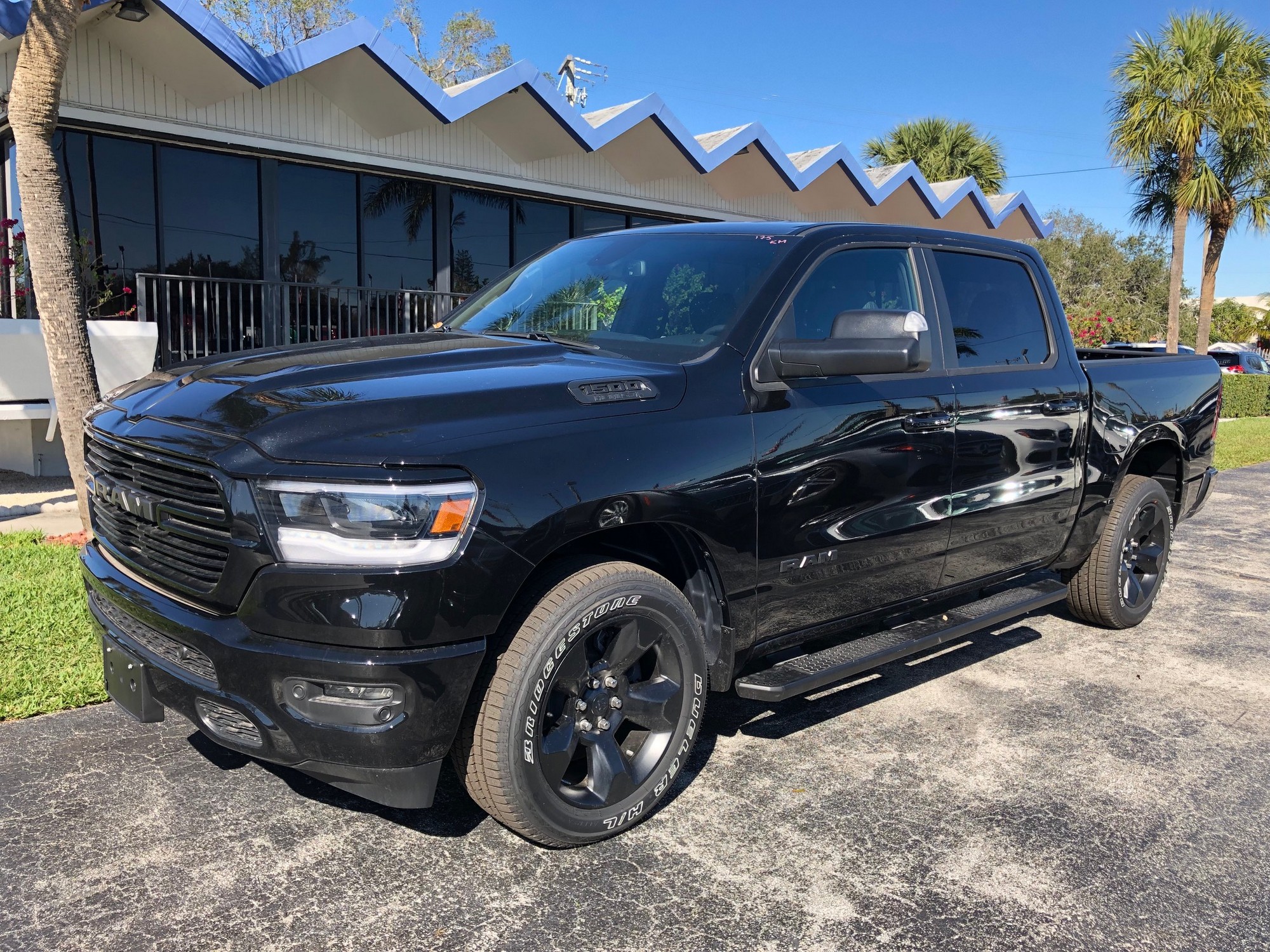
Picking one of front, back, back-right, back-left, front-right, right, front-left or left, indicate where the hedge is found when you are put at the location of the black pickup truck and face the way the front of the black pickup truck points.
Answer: back

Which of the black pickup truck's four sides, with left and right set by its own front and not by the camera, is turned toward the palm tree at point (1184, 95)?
back

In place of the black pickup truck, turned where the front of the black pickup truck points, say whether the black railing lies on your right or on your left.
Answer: on your right

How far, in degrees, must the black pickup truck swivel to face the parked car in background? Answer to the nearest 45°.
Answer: approximately 180°

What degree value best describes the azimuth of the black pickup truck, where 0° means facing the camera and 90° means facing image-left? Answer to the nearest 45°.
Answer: approximately 45°

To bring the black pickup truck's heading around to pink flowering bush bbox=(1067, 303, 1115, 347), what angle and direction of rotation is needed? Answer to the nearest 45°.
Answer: approximately 180°

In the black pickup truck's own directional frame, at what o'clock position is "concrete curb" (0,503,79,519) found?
The concrete curb is roughly at 3 o'clock from the black pickup truck.

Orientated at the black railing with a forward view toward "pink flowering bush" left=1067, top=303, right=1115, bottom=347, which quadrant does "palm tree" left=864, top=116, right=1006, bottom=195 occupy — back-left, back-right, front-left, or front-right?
front-left
